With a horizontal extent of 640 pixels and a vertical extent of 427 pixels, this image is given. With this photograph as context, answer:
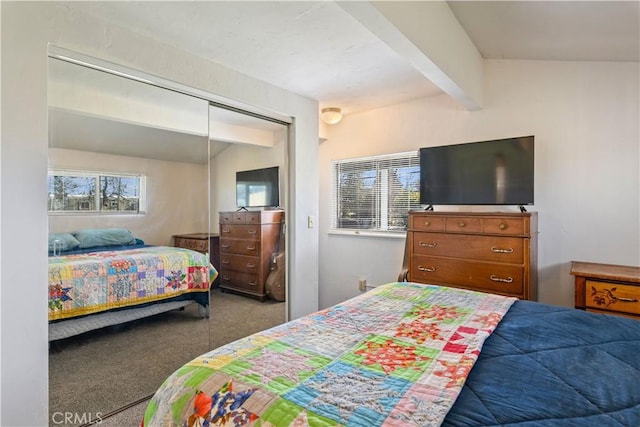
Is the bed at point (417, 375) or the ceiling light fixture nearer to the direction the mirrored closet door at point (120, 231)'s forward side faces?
the bed

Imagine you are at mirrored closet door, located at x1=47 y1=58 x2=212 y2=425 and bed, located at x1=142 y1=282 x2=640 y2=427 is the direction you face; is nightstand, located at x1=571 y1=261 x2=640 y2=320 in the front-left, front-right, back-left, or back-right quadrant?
front-left

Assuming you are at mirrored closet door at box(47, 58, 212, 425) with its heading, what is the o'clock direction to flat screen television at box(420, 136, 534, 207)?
The flat screen television is roughly at 11 o'clock from the mirrored closet door.

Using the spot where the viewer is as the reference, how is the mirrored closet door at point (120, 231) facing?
facing the viewer and to the right of the viewer

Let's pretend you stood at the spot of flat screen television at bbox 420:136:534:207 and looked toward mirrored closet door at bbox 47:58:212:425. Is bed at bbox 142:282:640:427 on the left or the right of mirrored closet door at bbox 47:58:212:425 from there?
left

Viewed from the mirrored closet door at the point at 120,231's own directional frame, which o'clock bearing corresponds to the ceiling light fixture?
The ceiling light fixture is roughly at 10 o'clock from the mirrored closet door.

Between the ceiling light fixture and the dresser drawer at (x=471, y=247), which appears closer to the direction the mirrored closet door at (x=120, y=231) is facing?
the dresser drawer

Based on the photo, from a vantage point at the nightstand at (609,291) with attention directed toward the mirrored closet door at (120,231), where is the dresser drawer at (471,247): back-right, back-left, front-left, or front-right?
front-right

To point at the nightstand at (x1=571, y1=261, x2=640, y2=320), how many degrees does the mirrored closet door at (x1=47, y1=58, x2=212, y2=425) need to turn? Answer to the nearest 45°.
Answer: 0° — it already faces it

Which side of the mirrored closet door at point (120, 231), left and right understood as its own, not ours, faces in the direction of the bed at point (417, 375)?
front

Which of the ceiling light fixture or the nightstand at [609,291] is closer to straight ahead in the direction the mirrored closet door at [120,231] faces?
the nightstand
